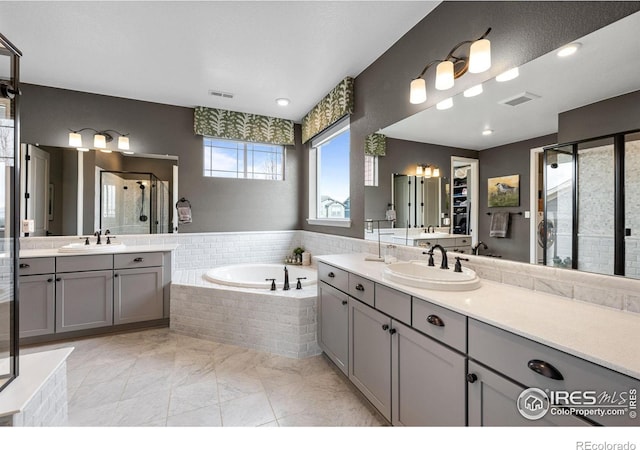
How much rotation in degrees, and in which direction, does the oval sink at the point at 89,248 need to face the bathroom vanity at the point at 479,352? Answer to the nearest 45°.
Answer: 0° — it already faces it

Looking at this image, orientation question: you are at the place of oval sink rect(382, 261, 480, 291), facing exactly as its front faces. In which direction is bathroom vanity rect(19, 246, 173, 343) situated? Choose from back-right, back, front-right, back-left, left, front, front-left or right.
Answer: front-right

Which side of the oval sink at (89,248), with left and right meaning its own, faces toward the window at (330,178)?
left

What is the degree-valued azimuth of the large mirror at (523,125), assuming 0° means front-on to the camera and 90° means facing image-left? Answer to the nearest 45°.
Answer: approximately 45°

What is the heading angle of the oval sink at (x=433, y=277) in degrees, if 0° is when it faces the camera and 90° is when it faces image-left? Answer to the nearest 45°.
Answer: approximately 45°

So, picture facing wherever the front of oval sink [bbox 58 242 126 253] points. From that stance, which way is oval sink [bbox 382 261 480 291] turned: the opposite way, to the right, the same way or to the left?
to the right

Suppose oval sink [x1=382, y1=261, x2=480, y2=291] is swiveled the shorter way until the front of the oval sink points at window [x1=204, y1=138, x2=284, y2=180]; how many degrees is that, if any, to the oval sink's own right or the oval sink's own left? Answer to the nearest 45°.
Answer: approximately 90° to the oval sink's own right

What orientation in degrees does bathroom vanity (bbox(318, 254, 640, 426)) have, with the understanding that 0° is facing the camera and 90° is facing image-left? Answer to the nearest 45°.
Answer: approximately 45°

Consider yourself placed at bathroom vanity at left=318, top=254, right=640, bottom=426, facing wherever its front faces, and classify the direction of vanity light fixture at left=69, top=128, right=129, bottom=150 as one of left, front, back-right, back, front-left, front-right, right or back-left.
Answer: front-right

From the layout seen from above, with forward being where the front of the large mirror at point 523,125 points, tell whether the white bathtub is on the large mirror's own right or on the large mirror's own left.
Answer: on the large mirror's own right

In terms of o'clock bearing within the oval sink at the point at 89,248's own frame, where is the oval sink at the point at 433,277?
the oval sink at the point at 433,277 is roughly at 11 o'clock from the oval sink at the point at 89,248.

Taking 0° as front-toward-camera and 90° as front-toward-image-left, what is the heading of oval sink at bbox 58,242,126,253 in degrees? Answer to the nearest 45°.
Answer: approximately 0°
